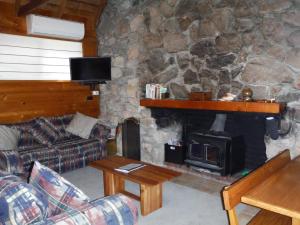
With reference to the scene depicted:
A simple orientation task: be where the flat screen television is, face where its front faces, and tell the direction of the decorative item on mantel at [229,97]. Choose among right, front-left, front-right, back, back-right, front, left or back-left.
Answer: front-left

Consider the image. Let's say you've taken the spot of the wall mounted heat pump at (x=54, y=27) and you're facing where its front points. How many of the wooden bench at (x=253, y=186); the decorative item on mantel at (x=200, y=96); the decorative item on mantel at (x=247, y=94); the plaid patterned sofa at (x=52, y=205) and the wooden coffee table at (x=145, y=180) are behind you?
0

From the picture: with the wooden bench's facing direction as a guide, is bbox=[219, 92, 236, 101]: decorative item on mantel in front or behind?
behind

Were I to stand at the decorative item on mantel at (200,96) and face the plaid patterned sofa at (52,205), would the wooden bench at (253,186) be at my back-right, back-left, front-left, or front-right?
front-left

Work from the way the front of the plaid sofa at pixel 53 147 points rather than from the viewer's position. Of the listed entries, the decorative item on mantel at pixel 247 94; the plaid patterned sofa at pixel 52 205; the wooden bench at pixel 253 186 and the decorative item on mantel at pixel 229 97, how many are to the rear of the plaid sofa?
0

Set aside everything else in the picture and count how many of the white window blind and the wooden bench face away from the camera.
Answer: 0

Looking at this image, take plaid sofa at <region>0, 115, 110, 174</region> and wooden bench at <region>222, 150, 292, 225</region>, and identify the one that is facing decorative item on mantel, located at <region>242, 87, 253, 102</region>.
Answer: the plaid sofa

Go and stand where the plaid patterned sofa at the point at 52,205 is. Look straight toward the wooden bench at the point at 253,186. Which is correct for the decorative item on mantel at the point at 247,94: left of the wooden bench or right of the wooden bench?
left

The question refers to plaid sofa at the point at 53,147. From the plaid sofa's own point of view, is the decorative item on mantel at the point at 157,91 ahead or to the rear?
ahead

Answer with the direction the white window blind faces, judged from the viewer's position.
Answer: facing the viewer and to the right of the viewer

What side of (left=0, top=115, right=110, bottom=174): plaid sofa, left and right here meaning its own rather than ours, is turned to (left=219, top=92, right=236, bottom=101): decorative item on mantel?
front

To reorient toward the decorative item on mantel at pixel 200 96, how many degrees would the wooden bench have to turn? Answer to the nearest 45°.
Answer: approximately 135° to its left

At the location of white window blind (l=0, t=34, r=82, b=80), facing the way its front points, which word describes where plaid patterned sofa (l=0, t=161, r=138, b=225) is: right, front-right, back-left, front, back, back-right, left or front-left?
front-right

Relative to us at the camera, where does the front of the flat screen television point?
facing the viewer

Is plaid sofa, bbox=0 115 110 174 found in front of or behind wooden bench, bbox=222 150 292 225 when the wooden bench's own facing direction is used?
behind

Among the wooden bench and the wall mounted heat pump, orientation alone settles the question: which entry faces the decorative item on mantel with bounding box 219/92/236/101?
the wall mounted heat pump

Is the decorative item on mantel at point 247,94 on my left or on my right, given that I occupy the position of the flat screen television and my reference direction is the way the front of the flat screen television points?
on my left
